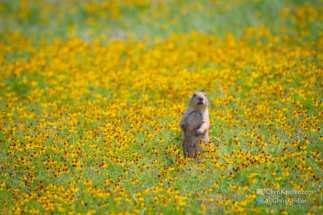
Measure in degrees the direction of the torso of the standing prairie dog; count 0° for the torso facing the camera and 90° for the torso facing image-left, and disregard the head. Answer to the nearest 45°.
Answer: approximately 0°
